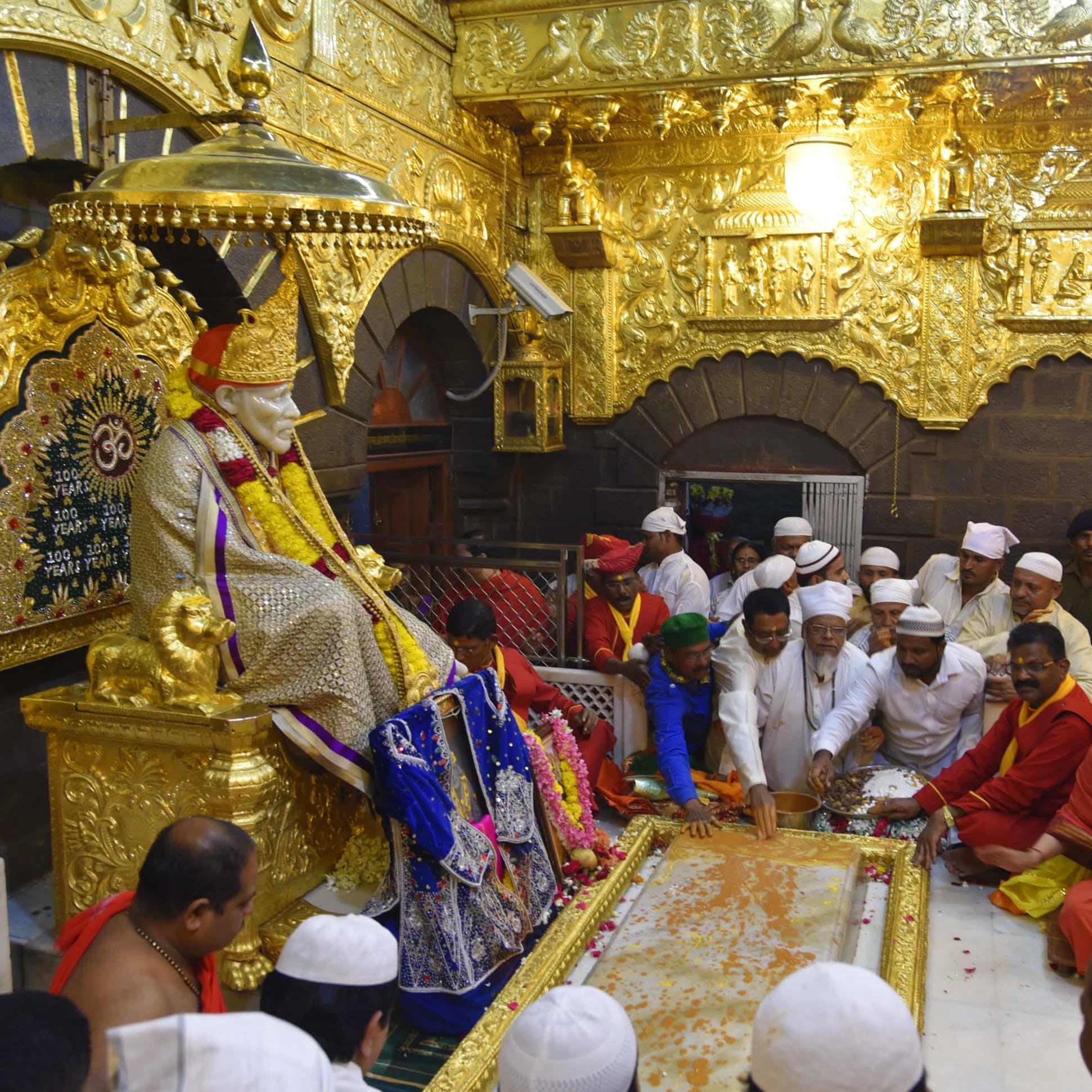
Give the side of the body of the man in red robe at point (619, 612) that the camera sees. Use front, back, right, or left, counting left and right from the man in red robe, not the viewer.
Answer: front

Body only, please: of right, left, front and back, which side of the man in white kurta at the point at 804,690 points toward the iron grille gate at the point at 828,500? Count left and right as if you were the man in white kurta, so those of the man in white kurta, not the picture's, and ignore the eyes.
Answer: back

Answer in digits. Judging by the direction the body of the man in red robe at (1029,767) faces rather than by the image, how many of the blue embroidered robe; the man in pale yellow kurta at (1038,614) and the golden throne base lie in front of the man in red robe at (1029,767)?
2

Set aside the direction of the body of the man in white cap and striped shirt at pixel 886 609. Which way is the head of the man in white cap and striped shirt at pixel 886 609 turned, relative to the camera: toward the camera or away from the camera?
toward the camera

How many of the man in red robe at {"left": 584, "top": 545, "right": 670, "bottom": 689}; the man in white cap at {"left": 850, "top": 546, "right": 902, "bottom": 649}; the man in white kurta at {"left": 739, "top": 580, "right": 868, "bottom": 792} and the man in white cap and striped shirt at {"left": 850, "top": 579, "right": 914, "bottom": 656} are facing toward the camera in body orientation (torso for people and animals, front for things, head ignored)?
4

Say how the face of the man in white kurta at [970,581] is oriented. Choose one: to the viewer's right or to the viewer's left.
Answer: to the viewer's left

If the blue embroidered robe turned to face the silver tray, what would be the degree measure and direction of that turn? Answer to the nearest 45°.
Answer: approximately 90° to its left

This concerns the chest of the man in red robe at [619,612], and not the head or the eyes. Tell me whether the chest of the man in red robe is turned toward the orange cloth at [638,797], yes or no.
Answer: yes

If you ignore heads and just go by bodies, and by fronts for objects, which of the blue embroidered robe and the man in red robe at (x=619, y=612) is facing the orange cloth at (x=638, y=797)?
the man in red robe

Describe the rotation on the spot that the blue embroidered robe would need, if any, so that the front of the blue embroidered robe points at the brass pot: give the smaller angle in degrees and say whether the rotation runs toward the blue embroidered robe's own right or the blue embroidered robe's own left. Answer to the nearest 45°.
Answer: approximately 90° to the blue embroidered robe's own left

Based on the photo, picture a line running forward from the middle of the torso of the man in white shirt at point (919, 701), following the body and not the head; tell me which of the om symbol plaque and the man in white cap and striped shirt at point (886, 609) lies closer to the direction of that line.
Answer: the om symbol plaque

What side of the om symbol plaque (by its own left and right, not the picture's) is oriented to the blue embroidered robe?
front

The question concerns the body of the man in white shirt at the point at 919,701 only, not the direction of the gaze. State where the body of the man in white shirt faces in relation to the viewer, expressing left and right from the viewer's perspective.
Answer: facing the viewer and to the left of the viewer

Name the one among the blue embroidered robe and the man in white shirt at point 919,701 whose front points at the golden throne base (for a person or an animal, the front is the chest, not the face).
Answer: the man in white shirt

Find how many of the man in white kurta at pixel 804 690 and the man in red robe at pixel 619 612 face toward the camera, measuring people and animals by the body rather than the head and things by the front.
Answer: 2

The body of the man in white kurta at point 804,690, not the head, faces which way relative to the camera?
toward the camera

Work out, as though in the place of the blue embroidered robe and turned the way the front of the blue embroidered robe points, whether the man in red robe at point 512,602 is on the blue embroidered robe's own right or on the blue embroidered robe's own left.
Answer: on the blue embroidered robe's own left

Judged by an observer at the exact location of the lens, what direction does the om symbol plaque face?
facing the viewer and to the right of the viewer
